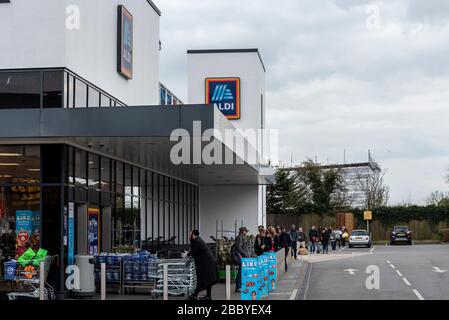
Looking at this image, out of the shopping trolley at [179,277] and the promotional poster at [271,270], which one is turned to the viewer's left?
the shopping trolley

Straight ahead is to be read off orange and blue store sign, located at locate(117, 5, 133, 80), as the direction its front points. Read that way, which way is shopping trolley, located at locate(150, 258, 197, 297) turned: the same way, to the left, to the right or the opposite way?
the opposite way

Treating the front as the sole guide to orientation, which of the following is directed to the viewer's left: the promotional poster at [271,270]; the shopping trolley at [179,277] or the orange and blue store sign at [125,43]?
the shopping trolley

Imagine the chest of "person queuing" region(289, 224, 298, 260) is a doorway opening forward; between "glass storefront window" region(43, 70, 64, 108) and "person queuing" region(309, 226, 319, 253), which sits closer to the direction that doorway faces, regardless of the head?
the glass storefront window

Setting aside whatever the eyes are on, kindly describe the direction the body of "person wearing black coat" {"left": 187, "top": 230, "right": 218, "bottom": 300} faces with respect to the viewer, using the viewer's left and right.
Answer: facing to the left of the viewer

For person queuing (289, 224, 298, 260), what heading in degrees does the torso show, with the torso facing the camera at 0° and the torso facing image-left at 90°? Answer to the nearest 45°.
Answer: approximately 45°

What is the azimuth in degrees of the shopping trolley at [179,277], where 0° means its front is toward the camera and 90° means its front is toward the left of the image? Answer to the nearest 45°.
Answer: approximately 90°

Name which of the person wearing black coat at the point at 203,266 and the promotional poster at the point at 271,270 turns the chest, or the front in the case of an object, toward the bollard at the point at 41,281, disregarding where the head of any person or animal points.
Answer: the person wearing black coat

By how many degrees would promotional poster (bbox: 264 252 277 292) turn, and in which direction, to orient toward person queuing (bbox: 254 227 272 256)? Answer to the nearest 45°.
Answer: approximately 135° to its left

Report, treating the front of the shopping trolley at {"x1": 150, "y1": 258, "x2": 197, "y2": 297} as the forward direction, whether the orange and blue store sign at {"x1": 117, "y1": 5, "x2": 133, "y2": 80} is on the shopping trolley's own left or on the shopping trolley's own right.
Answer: on the shopping trolley's own right
